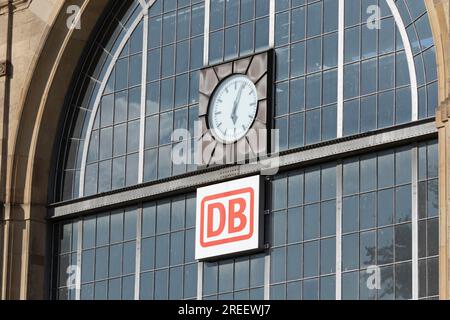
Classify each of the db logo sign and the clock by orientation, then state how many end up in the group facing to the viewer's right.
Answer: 0

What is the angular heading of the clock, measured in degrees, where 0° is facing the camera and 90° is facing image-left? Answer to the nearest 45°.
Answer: approximately 45°

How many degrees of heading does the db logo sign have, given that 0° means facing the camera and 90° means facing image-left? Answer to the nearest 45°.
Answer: approximately 45°
